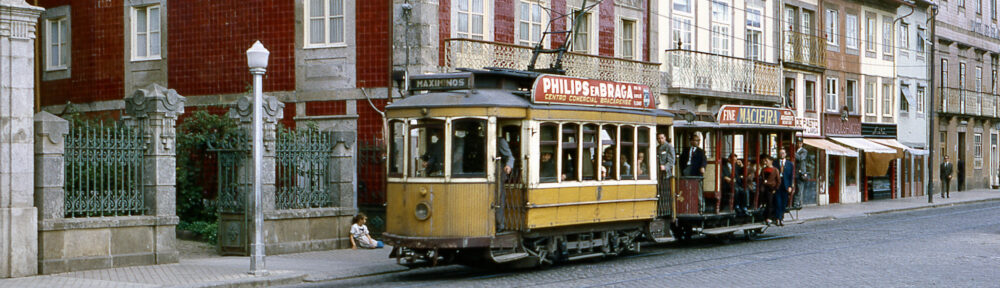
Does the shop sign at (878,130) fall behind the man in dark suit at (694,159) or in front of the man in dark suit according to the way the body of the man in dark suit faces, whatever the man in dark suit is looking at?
behind

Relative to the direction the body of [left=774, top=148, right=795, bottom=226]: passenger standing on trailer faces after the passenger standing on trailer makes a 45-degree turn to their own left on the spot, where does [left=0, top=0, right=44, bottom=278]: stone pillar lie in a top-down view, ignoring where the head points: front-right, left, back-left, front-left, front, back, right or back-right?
front-right

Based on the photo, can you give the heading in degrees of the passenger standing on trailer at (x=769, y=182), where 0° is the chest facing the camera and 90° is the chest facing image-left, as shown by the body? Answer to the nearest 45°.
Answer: approximately 45°

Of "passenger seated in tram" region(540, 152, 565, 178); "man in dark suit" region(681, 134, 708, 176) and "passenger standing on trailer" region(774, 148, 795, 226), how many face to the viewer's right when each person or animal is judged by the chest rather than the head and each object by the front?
0

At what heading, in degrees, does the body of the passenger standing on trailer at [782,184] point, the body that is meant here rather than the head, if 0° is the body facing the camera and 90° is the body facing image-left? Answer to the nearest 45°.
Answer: approximately 45°

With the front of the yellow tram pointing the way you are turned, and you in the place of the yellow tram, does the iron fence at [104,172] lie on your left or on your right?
on your right

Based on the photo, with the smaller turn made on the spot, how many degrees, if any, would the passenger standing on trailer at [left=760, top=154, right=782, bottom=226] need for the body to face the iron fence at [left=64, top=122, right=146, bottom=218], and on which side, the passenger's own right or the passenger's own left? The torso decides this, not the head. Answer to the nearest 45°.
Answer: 0° — they already face it

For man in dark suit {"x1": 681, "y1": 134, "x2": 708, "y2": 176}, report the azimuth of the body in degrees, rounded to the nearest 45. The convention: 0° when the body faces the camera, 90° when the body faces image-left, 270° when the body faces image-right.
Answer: approximately 45°

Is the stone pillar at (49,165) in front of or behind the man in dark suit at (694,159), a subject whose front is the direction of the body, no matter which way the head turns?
in front

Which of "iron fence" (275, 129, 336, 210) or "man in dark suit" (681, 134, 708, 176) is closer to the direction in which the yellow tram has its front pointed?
the iron fence
